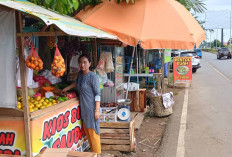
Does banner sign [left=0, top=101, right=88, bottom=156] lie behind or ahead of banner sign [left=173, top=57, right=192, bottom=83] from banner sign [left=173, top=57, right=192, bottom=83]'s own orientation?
ahead

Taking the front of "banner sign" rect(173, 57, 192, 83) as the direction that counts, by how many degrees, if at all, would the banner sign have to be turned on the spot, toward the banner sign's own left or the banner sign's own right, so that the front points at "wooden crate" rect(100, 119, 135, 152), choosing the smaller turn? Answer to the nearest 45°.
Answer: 0° — it already faces it

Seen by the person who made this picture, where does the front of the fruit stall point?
facing the viewer and to the right of the viewer

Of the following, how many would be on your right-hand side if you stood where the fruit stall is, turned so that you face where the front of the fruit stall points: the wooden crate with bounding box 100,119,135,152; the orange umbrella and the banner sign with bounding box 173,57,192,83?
0

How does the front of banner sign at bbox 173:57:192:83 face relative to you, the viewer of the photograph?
facing the viewer

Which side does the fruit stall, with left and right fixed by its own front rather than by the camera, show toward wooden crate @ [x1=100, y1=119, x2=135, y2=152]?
left

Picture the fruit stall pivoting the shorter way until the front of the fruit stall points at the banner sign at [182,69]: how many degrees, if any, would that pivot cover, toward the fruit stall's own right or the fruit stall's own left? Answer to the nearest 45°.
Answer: approximately 90° to the fruit stall's own left

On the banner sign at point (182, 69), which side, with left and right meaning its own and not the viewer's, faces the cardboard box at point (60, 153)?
front

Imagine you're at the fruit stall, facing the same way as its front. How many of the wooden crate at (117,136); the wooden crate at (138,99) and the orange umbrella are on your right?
0

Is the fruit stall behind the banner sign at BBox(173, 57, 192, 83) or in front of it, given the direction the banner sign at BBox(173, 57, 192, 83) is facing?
in front

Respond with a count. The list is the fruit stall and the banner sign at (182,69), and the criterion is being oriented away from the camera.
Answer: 0

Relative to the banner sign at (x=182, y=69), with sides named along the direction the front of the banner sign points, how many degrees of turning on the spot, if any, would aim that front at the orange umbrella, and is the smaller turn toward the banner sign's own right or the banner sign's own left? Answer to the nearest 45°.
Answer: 0° — it already faces it
